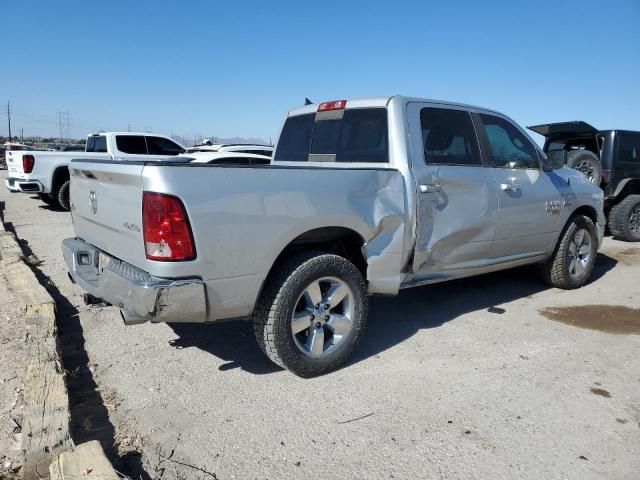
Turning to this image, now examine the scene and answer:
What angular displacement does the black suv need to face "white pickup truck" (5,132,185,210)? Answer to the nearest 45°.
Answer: approximately 135° to its left

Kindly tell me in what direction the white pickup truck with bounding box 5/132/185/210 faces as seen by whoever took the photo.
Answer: facing away from the viewer and to the right of the viewer

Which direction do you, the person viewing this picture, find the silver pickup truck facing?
facing away from the viewer and to the right of the viewer

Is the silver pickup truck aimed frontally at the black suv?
yes

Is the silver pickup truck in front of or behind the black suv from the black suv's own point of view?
behind

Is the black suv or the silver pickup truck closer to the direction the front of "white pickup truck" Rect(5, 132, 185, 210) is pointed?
the black suv

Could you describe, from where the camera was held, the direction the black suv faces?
facing away from the viewer and to the right of the viewer
